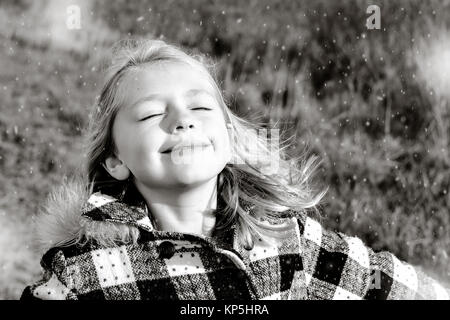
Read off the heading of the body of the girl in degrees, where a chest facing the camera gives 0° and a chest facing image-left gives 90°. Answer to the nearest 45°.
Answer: approximately 0°
